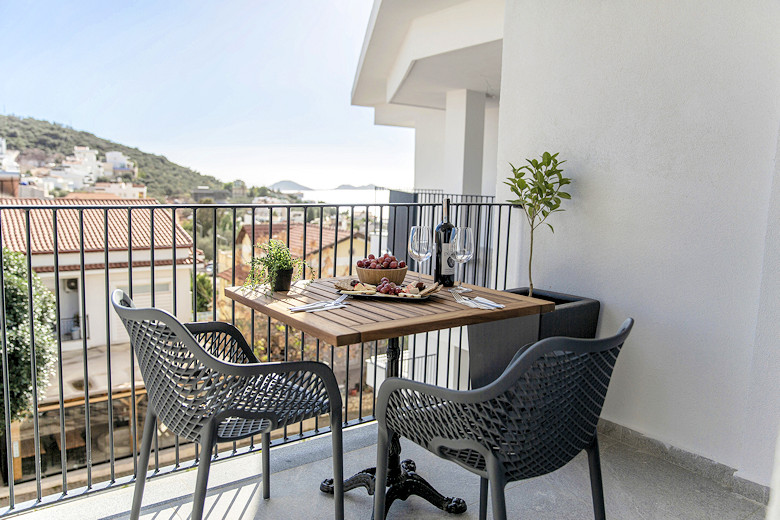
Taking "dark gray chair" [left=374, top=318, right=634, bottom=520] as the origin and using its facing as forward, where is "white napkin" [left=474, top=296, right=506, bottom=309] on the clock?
The white napkin is roughly at 1 o'clock from the dark gray chair.

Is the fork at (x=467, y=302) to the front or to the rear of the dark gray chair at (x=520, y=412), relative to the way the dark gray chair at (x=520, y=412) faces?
to the front

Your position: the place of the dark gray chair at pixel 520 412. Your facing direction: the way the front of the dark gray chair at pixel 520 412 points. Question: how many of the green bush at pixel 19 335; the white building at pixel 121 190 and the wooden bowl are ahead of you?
3

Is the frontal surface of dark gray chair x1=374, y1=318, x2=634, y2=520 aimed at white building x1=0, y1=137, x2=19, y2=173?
yes

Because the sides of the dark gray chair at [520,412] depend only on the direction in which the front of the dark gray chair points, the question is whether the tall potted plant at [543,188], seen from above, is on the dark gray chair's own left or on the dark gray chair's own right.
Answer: on the dark gray chair's own right

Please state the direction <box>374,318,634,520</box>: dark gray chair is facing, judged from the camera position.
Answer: facing away from the viewer and to the left of the viewer

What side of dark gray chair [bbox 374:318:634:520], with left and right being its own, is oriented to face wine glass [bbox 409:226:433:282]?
front

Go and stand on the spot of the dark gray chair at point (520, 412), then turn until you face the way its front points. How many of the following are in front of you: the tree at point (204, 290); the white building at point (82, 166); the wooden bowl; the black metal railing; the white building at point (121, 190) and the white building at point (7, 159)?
6

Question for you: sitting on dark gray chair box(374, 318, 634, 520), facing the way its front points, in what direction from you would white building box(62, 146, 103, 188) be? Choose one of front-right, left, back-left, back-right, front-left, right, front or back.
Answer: front

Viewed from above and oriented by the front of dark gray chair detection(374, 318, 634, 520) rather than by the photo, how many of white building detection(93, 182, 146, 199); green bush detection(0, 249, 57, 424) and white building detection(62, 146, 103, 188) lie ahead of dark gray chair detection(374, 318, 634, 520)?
3

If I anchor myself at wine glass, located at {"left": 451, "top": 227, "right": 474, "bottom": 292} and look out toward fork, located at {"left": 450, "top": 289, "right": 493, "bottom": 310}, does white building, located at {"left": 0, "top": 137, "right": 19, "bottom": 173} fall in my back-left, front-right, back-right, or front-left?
back-right

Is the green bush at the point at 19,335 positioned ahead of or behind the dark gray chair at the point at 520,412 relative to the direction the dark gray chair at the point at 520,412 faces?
ahead

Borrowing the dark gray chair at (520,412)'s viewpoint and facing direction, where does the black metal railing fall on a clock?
The black metal railing is roughly at 12 o'clock from the dark gray chair.

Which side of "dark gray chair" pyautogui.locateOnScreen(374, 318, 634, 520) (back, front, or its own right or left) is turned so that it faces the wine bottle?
front

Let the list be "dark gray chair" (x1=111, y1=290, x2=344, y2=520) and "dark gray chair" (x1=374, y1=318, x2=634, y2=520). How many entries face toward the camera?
0

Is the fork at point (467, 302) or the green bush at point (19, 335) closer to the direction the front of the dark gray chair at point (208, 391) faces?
the fork

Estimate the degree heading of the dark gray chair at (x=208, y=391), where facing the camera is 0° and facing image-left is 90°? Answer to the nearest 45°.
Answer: approximately 225°

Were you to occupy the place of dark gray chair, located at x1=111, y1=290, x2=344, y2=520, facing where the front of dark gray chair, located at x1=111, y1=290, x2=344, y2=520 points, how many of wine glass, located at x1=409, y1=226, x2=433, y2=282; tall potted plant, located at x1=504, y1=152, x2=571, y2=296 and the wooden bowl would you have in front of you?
3
